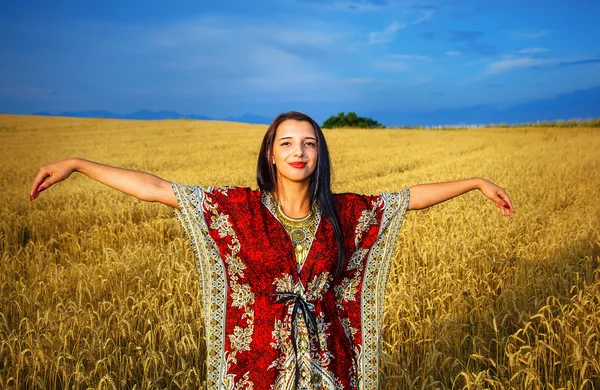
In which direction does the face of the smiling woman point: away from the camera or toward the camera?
toward the camera

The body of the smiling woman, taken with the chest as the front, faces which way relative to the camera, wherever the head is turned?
toward the camera
